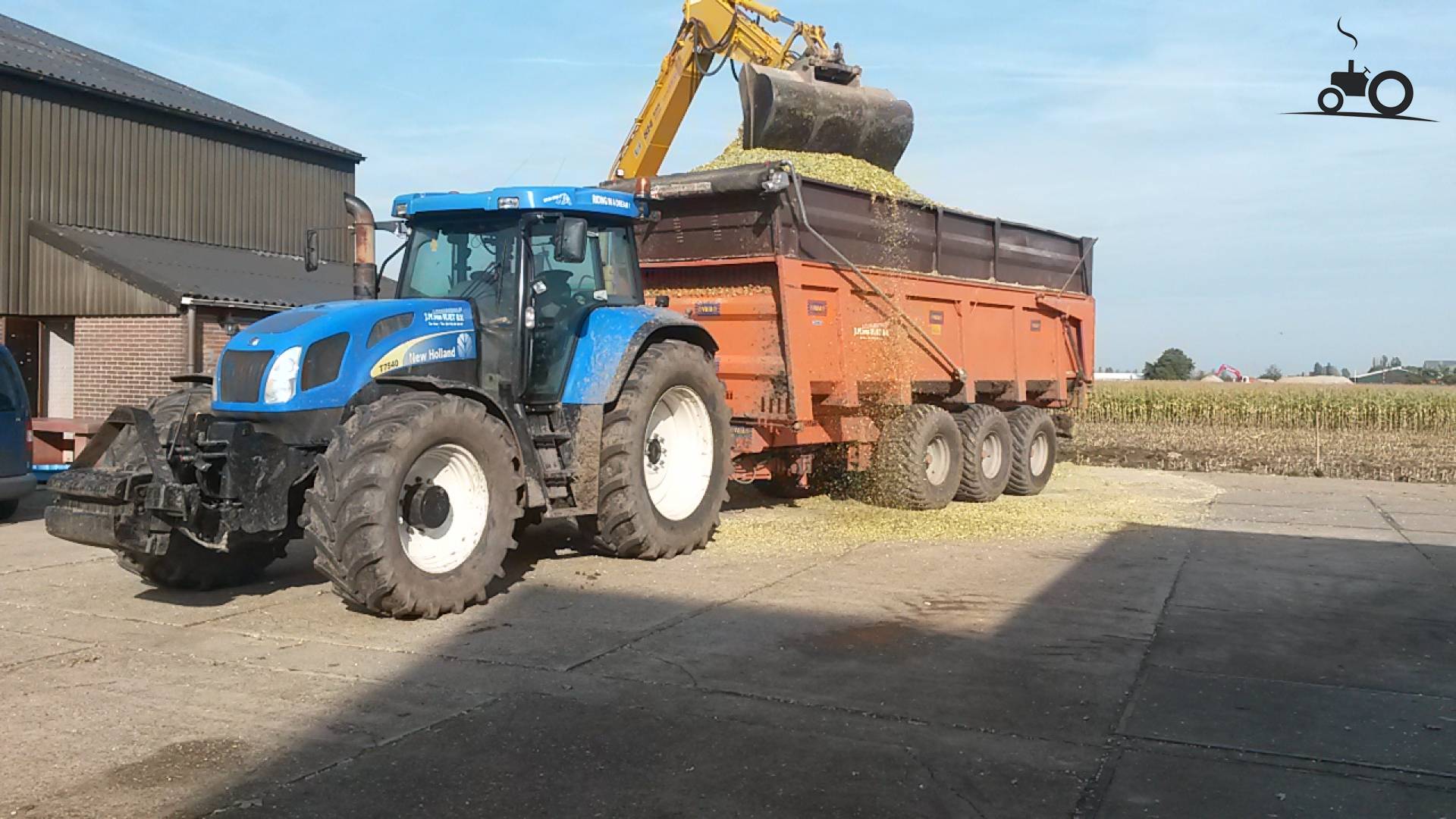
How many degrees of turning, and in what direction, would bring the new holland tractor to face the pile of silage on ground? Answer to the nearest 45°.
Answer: approximately 180°

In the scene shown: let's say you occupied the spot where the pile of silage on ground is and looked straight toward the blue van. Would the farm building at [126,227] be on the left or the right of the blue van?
right

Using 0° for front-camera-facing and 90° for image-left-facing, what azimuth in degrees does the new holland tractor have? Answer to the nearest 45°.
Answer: approximately 45°

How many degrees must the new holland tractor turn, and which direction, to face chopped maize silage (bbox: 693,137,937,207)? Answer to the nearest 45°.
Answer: approximately 180°

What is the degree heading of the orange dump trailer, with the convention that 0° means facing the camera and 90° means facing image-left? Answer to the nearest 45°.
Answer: approximately 45°

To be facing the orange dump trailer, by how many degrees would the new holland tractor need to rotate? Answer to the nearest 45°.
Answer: approximately 180°
